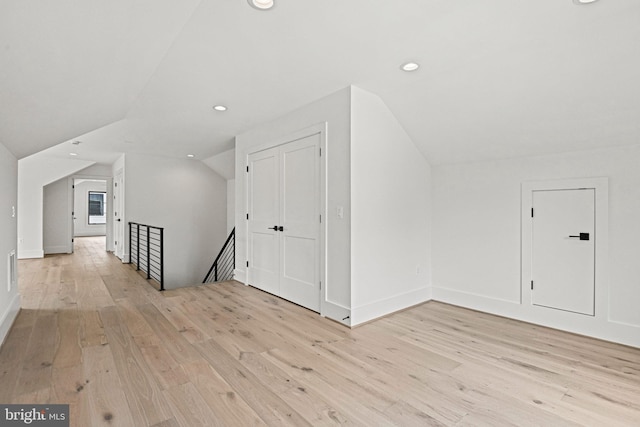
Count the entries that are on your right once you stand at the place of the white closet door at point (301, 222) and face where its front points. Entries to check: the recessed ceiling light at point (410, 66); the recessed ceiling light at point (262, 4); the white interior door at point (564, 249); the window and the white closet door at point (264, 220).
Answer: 2

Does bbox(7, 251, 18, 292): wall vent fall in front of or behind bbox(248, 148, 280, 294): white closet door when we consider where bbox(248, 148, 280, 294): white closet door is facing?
in front

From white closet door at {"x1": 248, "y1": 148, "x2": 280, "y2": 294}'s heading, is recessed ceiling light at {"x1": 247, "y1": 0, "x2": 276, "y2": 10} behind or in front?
in front

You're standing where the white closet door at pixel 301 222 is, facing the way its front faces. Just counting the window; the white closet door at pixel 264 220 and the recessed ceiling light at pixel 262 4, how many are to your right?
2

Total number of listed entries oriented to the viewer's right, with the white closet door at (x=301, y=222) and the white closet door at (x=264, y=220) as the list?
0

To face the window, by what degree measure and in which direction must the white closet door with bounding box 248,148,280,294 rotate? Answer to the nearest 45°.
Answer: approximately 90° to its right

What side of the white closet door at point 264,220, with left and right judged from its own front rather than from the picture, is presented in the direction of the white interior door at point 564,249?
left

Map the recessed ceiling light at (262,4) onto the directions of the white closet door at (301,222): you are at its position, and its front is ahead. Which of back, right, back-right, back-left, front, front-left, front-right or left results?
front-left

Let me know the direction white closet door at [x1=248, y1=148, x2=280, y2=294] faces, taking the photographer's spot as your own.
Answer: facing the viewer and to the left of the viewer

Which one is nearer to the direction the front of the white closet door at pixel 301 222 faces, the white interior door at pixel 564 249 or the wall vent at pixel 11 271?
the wall vent

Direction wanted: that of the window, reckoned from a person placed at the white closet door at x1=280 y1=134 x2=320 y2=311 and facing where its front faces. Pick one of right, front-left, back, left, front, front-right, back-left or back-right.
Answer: right
